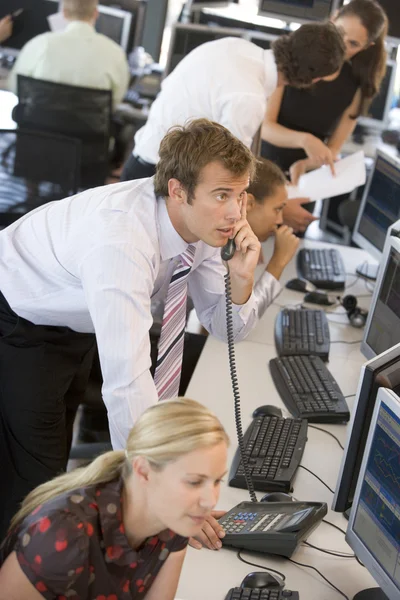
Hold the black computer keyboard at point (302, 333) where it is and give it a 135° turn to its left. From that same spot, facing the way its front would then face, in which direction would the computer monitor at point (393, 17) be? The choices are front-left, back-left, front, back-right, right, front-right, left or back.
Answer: back-left

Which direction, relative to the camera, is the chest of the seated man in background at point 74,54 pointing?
away from the camera

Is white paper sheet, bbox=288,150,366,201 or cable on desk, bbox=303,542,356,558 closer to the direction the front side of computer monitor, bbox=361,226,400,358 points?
the cable on desk

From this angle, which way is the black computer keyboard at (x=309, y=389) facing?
to the viewer's left

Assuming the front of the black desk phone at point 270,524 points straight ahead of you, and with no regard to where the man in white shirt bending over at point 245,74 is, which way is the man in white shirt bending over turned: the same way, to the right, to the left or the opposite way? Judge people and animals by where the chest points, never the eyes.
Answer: the opposite way

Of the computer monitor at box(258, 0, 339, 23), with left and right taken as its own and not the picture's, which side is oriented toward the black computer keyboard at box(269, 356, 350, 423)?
front

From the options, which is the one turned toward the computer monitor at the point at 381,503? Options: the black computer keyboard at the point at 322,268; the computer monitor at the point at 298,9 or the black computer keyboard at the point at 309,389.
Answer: the computer monitor at the point at 298,9

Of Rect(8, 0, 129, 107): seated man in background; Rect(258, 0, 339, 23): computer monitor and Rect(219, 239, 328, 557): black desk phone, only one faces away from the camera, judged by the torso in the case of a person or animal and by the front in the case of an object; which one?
the seated man in background

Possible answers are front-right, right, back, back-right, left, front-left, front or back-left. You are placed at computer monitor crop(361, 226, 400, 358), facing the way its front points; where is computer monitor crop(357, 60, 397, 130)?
back-right

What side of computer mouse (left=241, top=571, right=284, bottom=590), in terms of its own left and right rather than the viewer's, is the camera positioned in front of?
right

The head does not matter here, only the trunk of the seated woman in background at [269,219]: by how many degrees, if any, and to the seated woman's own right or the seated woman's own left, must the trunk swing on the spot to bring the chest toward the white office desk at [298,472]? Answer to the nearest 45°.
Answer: approximately 90° to the seated woman's own right

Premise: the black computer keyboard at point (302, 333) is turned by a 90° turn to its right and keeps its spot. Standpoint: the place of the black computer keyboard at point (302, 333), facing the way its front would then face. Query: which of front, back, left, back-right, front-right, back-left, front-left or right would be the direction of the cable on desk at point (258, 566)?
back

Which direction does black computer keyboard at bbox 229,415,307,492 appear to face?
to the viewer's left

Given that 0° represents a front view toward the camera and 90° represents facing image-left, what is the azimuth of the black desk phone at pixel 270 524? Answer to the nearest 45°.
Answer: approximately 90°

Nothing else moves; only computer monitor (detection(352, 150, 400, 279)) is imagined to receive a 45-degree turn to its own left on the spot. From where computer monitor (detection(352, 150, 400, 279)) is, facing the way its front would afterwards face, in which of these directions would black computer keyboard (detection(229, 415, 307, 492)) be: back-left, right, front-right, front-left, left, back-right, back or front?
front
